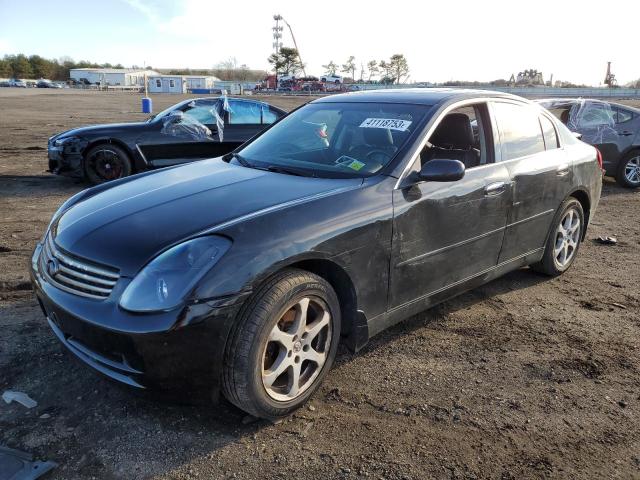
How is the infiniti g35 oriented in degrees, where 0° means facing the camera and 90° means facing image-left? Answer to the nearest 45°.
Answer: approximately 45°

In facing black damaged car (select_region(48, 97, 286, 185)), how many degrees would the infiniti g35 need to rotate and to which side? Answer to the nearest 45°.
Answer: approximately 90° to its right

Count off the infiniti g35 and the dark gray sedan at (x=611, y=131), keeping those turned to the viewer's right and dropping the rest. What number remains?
0

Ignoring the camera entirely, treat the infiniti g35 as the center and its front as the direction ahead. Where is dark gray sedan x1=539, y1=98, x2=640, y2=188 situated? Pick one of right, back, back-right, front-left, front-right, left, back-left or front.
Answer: back
